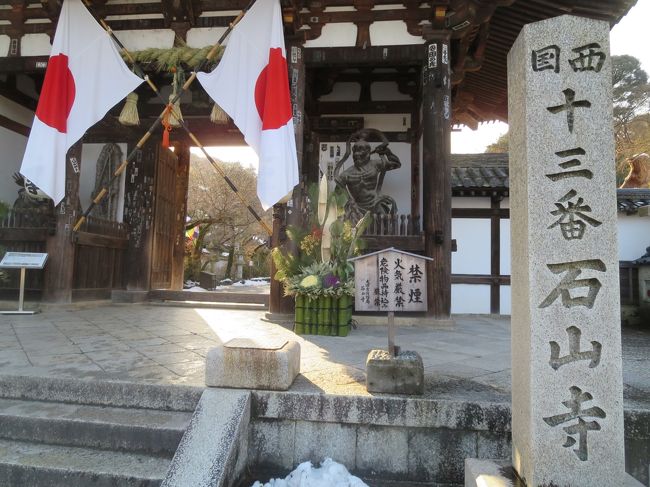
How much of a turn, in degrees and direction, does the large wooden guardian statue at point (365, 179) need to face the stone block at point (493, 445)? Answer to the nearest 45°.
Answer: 0° — it already faces it

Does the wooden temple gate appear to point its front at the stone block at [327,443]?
yes

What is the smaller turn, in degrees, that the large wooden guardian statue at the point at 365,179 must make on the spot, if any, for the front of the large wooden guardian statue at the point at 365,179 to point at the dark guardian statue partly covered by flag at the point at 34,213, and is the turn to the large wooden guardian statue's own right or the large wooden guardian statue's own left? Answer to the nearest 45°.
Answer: approximately 90° to the large wooden guardian statue's own right

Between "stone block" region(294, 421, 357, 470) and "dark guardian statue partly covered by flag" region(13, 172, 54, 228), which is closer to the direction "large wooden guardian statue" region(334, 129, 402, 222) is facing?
the stone block

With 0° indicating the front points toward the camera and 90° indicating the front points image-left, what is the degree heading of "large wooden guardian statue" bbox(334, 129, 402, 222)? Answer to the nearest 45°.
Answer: approximately 0°

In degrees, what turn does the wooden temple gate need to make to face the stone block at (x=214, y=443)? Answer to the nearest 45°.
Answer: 0° — it already faces it

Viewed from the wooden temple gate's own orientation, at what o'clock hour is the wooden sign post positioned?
The wooden sign post is roughly at 12 o'clock from the wooden temple gate.

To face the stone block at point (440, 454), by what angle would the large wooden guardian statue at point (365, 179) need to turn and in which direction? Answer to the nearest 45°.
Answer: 0° — it already faces it

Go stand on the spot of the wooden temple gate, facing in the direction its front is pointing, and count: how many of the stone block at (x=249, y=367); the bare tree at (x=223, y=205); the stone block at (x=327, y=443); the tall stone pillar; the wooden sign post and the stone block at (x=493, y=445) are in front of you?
5

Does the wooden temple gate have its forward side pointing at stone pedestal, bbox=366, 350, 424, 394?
yes
